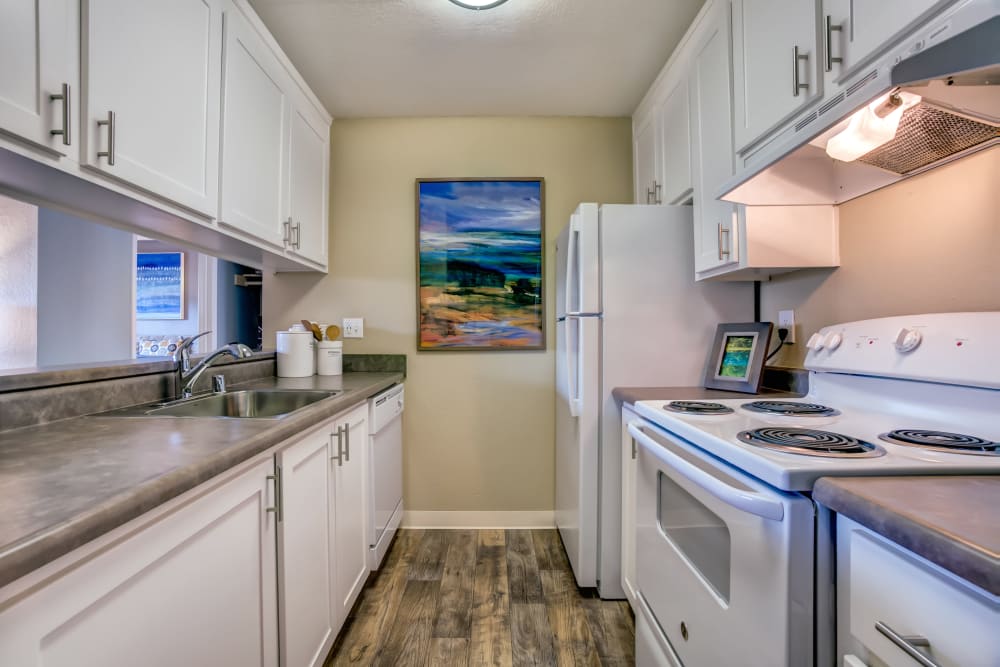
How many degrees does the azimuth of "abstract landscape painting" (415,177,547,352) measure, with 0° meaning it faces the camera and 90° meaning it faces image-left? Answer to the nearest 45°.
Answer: approximately 0°

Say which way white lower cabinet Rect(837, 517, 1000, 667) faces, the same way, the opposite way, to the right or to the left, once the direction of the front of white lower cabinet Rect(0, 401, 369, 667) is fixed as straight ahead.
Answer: the opposite way

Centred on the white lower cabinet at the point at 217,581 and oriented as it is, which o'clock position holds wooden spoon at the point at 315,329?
The wooden spoon is roughly at 8 o'clock from the white lower cabinet.

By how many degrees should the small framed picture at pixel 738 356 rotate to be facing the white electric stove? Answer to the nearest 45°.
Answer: approximately 45° to its left

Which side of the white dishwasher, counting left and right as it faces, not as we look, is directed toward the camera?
right

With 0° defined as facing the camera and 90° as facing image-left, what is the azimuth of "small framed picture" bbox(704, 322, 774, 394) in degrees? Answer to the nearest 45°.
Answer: approximately 45°

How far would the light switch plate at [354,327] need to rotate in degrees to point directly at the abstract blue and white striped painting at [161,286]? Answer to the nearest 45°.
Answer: approximately 135° to its right

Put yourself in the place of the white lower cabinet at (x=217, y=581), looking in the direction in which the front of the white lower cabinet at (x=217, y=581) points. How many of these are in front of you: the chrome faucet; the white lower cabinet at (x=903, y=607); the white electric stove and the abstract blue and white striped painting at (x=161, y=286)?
2

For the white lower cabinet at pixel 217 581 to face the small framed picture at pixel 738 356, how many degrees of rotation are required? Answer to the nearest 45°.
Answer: approximately 45° to its left

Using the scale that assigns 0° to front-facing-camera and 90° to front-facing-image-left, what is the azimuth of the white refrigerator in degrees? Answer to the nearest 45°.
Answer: approximately 90°
